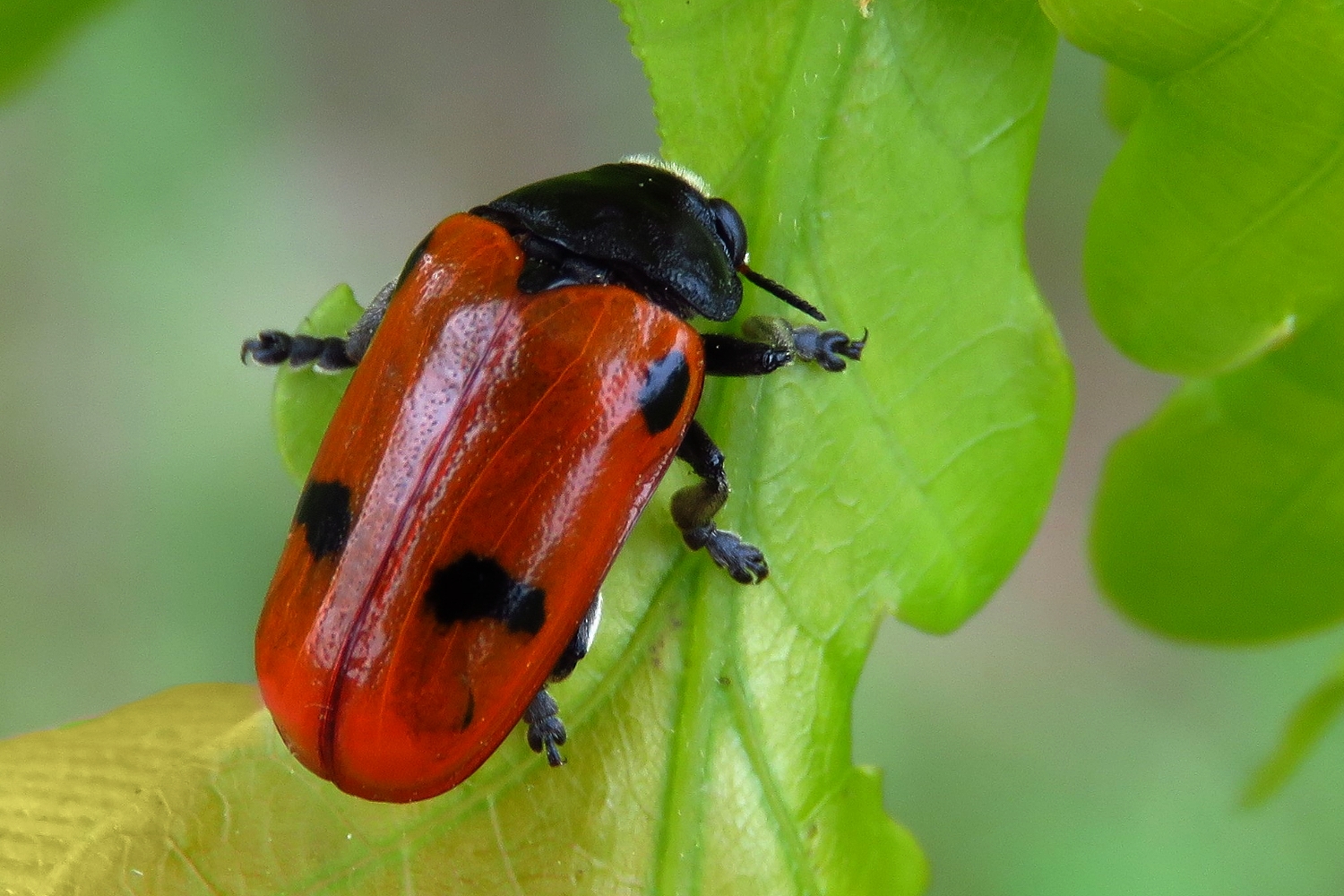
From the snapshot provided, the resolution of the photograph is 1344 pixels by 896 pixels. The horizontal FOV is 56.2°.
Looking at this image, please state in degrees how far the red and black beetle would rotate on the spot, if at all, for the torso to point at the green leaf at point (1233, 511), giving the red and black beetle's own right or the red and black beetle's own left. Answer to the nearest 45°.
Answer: approximately 45° to the red and black beetle's own right

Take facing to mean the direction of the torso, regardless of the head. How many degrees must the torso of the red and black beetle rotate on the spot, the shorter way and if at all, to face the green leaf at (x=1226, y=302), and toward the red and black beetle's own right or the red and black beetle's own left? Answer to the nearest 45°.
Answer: approximately 45° to the red and black beetle's own right

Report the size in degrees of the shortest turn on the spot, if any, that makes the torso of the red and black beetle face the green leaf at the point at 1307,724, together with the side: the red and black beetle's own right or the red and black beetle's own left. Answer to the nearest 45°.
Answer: approximately 45° to the red and black beetle's own right

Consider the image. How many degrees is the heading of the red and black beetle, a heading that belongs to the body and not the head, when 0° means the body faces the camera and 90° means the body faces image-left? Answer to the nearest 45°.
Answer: approximately 225°
